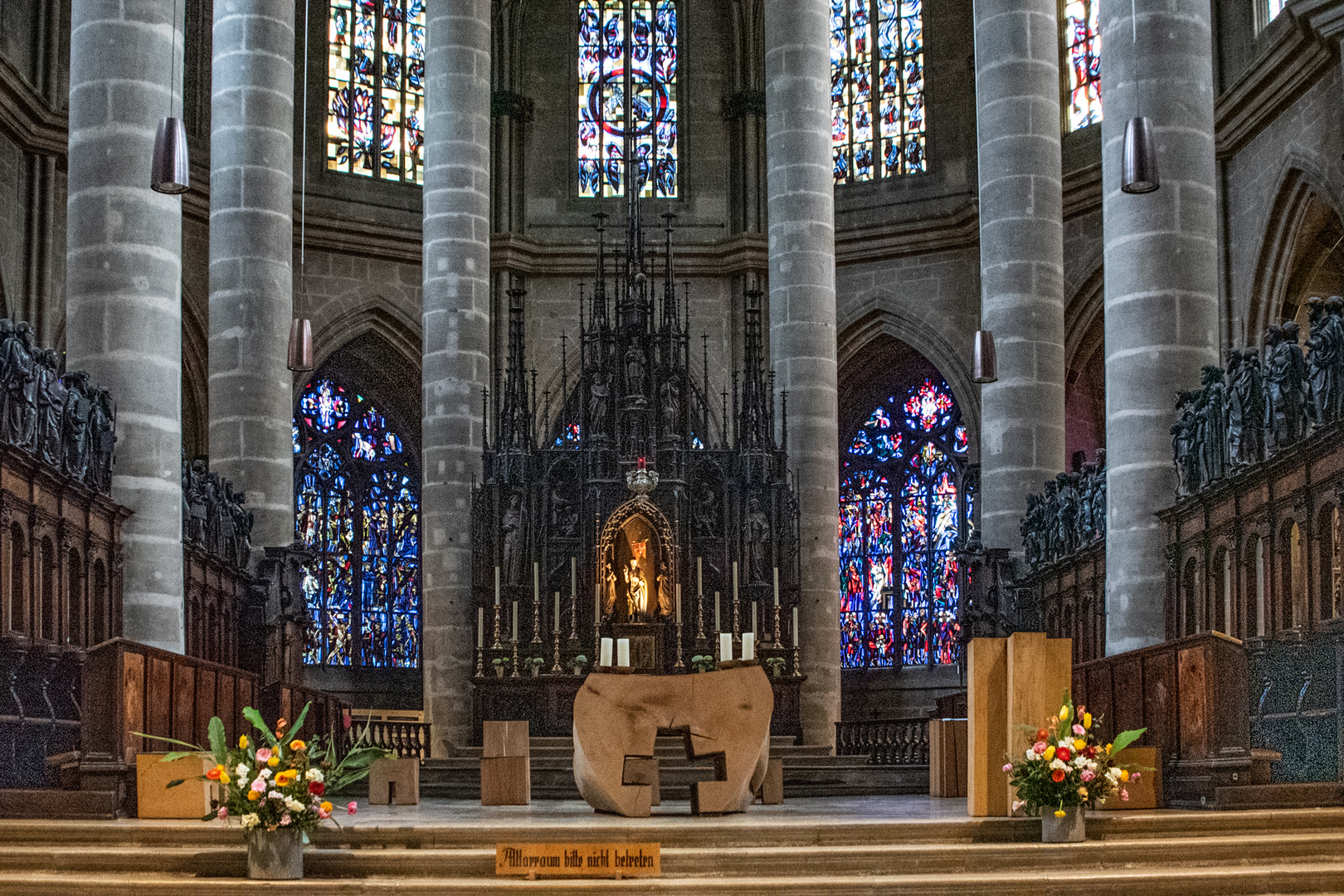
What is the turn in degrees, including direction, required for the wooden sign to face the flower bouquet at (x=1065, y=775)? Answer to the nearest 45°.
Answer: approximately 90° to its left

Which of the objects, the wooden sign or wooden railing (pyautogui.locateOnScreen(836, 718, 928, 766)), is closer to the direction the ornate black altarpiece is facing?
the wooden sign

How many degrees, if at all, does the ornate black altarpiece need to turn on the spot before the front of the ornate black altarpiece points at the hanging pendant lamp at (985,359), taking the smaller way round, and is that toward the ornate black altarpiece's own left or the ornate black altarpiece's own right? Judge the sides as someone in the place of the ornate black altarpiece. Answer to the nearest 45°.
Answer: approximately 45° to the ornate black altarpiece's own left

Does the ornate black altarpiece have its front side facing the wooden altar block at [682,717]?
yes

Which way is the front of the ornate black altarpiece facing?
toward the camera

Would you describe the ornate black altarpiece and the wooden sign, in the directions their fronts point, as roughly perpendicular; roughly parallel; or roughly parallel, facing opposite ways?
roughly parallel

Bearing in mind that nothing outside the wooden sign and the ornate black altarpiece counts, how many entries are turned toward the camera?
2

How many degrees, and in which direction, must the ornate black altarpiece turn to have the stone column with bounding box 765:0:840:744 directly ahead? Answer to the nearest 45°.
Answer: approximately 135° to its left

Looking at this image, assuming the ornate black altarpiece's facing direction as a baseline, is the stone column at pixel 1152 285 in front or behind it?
in front
